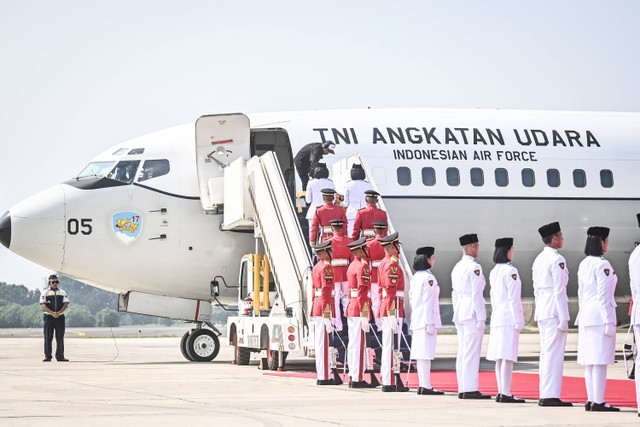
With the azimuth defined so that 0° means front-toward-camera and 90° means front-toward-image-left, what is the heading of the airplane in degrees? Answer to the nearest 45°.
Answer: approximately 90°

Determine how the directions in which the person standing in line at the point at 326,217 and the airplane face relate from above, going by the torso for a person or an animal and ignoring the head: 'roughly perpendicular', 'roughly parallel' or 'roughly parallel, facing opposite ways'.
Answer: roughly perpendicular

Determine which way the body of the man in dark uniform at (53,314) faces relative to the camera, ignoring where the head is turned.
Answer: toward the camera

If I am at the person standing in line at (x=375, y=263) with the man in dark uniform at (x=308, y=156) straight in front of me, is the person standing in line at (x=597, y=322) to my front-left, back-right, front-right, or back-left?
back-right

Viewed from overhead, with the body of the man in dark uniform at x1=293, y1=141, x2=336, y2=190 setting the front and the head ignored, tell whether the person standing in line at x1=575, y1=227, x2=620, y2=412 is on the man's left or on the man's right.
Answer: on the man's right

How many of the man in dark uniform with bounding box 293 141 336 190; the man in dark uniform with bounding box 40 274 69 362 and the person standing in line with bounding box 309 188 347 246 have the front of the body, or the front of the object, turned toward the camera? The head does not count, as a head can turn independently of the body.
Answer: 1
